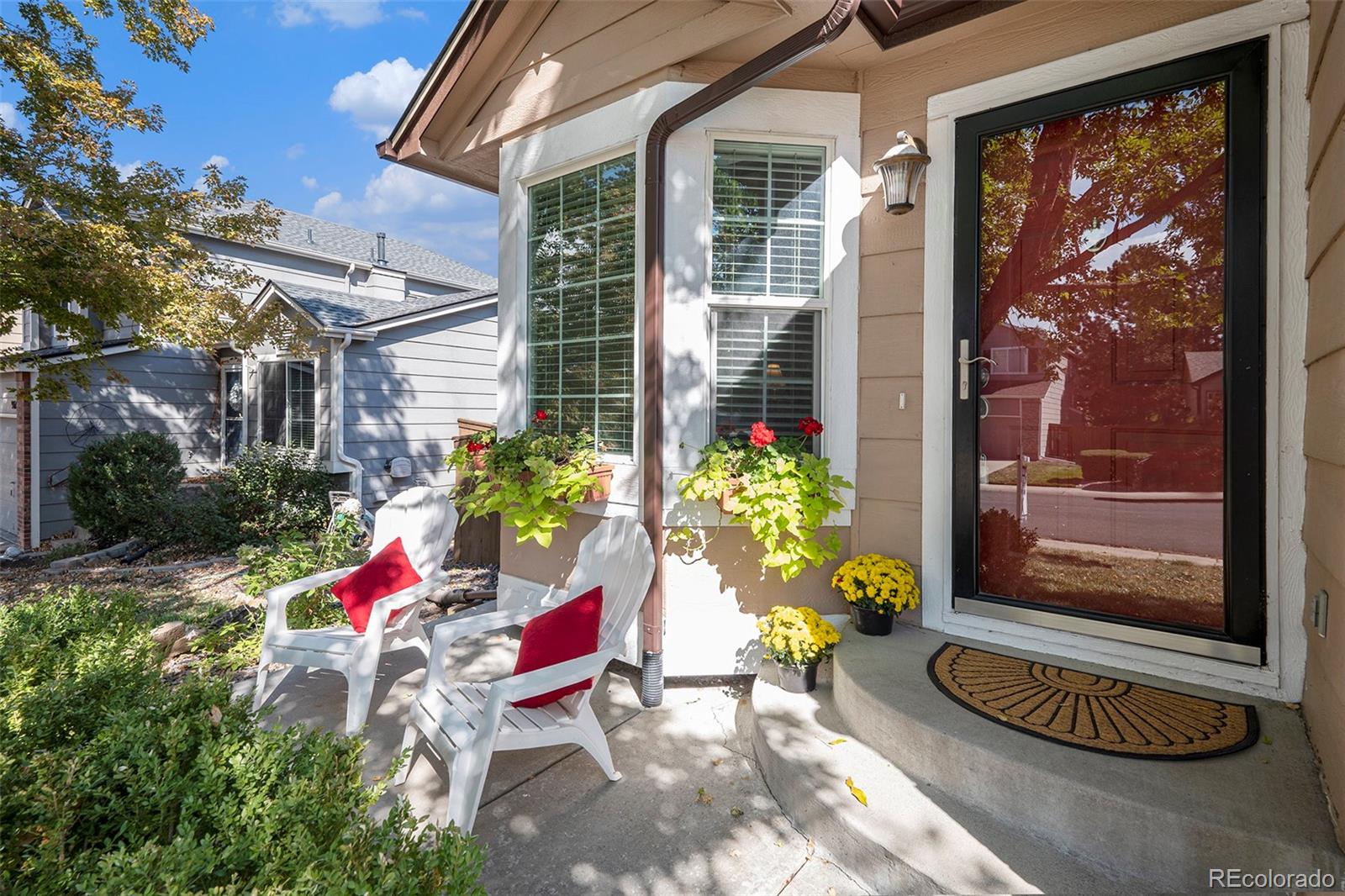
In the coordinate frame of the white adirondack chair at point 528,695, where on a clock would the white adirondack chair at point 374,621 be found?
the white adirondack chair at point 374,621 is roughly at 3 o'clock from the white adirondack chair at point 528,695.

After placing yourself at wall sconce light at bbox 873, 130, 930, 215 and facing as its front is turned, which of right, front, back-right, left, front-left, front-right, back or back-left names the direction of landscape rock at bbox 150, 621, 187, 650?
front-right

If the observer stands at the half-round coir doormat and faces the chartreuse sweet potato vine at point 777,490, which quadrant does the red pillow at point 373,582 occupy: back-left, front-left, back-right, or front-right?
front-left

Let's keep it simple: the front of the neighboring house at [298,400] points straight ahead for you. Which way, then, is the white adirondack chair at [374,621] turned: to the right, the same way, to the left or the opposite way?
the same way

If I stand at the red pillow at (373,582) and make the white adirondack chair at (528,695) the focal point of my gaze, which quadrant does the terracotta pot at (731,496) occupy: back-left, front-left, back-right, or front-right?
front-left

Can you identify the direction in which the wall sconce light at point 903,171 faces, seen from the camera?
facing the viewer and to the left of the viewer

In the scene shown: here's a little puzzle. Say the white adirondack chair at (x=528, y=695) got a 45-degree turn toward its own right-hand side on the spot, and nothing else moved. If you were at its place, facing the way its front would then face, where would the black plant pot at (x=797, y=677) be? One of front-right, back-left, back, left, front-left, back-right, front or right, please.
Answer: back

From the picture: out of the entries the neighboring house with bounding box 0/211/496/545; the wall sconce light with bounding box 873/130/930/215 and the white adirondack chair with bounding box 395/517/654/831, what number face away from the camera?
0

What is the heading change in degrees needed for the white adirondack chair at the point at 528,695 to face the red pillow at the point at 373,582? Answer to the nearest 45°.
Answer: approximately 90° to its right

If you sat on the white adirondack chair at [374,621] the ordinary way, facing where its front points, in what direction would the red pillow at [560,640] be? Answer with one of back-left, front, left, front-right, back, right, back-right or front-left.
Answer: left

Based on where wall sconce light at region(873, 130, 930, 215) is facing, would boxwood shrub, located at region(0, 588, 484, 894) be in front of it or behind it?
in front

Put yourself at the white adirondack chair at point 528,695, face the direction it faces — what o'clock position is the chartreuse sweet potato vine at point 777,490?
The chartreuse sweet potato vine is roughly at 7 o'clock from the white adirondack chair.

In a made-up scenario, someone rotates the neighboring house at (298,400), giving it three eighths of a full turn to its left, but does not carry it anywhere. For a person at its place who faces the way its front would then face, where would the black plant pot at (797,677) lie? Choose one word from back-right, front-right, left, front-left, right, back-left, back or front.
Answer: right
